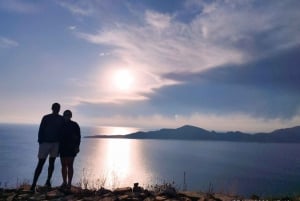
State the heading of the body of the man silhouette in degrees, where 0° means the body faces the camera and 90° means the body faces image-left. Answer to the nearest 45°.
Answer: approximately 180°
